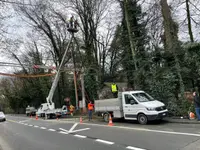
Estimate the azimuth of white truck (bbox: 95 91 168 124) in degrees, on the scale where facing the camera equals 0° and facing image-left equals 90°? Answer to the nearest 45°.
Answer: approximately 315°
